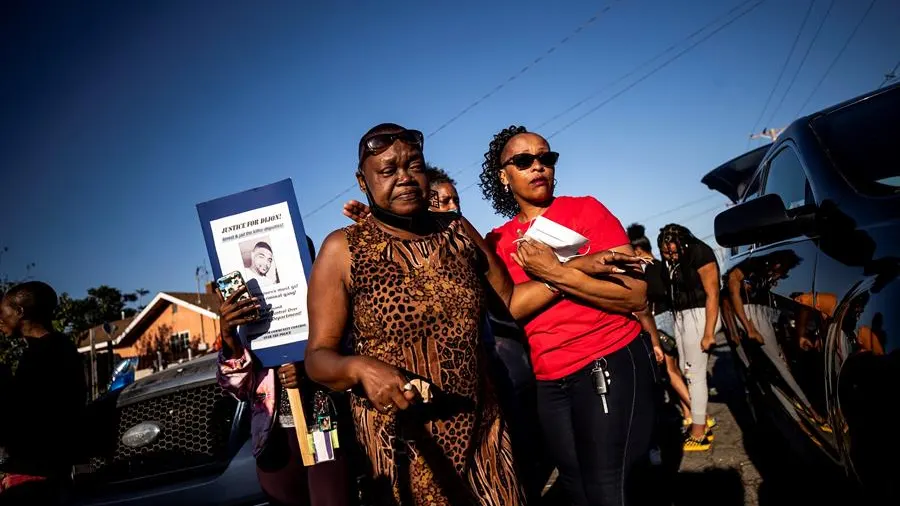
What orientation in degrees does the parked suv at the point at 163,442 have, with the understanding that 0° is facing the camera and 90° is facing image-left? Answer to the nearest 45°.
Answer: approximately 45°

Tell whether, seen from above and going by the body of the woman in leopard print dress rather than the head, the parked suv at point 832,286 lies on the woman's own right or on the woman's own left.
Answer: on the woman's own left

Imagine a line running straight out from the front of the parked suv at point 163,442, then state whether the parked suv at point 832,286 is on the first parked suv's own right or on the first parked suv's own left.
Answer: on the first parked suv's own left
